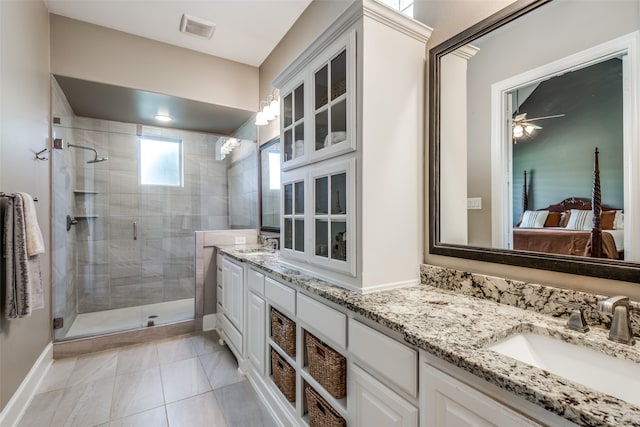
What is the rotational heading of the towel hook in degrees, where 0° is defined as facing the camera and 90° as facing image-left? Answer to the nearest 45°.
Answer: approximately 270°

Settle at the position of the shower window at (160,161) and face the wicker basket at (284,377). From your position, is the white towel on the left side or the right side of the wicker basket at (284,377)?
right

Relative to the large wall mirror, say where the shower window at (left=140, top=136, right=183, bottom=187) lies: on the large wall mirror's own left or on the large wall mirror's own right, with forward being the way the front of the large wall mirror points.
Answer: on the large wall mirror's own right

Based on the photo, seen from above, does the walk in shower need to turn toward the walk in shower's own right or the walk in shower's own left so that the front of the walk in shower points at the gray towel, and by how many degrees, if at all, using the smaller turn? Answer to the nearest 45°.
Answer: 0° — it already faces it

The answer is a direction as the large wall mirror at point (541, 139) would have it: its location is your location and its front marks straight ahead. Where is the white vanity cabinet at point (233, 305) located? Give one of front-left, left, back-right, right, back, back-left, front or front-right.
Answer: front-right

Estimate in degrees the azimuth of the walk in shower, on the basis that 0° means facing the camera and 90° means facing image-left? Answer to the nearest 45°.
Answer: approximately 0°

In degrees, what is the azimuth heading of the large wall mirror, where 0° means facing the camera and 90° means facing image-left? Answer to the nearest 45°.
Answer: approximately 45°

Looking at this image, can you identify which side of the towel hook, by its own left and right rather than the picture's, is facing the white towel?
right

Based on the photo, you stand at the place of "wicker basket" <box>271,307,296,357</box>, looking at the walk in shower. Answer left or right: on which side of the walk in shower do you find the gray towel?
left

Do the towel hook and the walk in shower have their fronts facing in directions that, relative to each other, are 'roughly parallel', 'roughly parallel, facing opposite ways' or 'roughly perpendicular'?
roughly perpendicular

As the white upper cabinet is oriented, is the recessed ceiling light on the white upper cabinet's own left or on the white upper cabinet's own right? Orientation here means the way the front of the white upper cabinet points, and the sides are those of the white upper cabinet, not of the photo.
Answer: on the white upper cabinet's own right

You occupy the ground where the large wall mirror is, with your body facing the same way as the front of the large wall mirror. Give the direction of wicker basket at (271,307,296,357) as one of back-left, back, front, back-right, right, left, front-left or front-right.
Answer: front-right

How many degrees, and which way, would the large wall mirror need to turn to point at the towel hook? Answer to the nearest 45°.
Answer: approximately 45° to its right

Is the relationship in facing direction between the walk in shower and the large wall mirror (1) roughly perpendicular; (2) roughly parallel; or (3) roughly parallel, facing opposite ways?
roughly perpendicular

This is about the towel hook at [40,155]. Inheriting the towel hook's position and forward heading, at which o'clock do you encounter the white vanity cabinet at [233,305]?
The white vanity cabinet is roughly at 1 o'clock from the towel hook.
